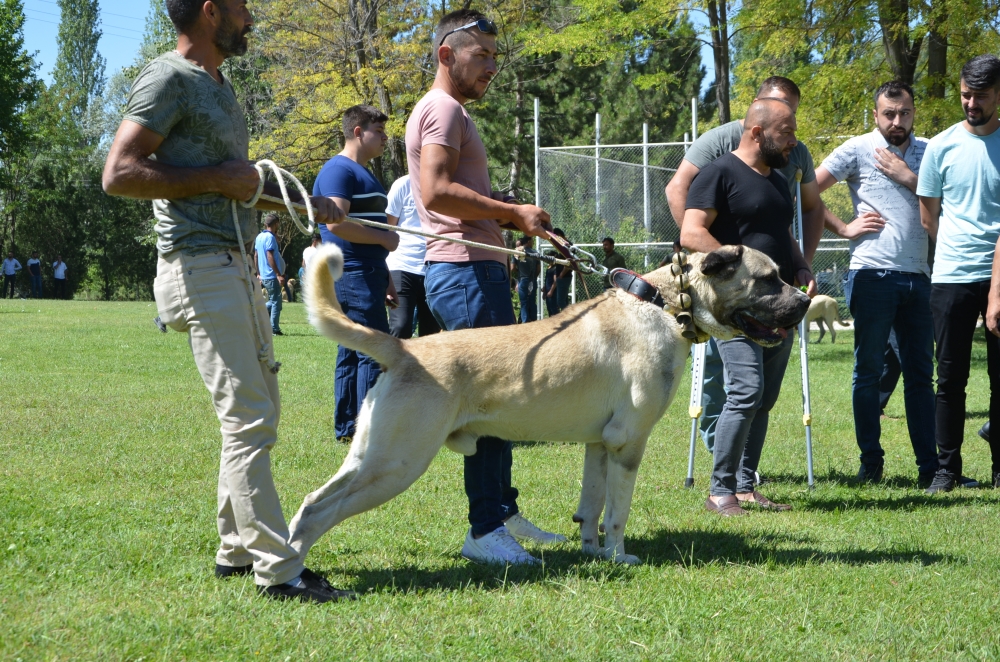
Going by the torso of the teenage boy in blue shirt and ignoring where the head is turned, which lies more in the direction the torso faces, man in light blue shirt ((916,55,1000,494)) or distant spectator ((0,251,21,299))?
the man in light blue shirt

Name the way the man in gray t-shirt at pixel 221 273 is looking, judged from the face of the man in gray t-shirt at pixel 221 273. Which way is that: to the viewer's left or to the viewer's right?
to the viewer's right

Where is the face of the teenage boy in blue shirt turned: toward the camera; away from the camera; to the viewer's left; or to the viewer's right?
to the viewer's right

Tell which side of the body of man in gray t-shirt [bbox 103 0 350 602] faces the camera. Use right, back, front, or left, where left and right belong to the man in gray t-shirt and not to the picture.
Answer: right

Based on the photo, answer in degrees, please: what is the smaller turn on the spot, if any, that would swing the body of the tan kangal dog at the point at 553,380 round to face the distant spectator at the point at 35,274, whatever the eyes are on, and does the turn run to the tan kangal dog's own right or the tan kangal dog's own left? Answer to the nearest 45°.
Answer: approximately 135° to the tan kangal dog's own left

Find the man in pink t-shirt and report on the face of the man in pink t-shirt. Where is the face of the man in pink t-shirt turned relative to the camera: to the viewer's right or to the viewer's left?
to the viewer's right

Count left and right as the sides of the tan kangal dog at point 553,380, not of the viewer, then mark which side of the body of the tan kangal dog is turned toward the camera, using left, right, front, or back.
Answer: right

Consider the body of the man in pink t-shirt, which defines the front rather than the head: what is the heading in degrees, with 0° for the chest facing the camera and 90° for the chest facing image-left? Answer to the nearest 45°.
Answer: approximately 270°

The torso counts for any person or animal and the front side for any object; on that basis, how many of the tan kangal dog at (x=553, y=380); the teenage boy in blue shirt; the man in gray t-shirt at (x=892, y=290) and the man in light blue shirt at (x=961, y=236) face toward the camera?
2

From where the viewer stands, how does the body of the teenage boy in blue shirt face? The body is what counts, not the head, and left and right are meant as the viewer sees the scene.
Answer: facing to the right of the viewer
